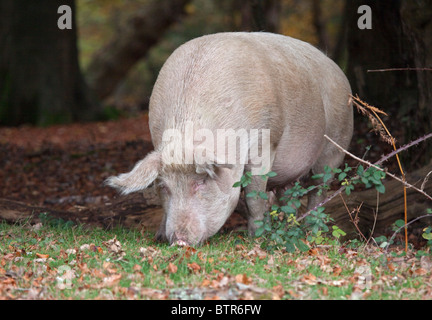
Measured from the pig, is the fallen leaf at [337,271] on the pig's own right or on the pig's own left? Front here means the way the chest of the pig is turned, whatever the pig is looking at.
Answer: on the pig's own left

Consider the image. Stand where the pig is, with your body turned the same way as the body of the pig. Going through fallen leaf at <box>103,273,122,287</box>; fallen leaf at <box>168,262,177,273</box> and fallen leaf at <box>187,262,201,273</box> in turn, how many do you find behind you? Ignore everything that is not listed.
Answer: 0

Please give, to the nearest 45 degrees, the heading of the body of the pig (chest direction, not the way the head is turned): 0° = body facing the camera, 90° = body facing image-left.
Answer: approximately 45°

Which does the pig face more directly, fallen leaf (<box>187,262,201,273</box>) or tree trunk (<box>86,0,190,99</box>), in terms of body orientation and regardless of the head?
the fallen leaf

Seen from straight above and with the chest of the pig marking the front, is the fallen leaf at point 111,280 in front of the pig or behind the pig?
in front

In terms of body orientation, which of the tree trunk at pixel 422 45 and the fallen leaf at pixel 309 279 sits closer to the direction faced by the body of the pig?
the fallen leaf

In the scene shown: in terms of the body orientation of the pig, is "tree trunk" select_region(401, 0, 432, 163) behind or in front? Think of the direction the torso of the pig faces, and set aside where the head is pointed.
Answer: behind

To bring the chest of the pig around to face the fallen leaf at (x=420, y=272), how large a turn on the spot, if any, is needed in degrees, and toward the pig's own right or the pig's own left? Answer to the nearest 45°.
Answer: approximately 90° to the pig's own left

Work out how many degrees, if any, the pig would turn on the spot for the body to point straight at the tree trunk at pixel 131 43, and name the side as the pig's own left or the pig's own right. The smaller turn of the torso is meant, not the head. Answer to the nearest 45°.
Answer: approximately 135° to the pig's own right

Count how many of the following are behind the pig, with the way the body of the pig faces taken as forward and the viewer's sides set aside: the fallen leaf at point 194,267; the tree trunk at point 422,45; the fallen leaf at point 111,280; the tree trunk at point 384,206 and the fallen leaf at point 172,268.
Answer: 2

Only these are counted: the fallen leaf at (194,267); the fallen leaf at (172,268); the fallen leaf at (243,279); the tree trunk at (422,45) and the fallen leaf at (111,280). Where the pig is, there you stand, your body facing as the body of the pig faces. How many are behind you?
1

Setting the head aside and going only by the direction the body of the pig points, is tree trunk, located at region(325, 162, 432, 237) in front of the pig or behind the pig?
behind

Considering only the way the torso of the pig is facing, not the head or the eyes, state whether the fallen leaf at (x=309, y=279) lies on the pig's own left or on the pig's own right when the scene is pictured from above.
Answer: on the pig's own left

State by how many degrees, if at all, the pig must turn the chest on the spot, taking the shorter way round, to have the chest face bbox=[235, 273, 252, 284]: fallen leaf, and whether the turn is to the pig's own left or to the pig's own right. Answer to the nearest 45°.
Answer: approximately 45° to the pig's own left
